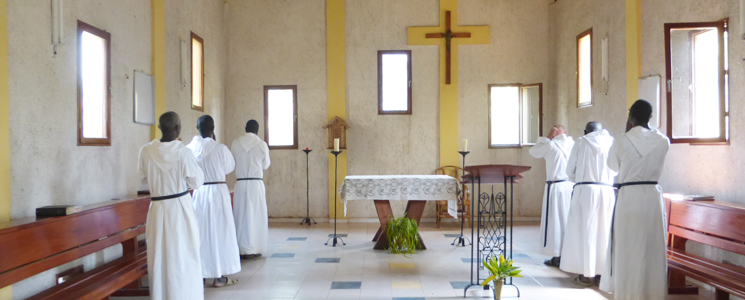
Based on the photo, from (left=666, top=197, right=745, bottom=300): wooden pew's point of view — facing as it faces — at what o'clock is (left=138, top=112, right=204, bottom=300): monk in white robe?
The monk in white robe is roughly at 12 o'clock from the wooden pew.

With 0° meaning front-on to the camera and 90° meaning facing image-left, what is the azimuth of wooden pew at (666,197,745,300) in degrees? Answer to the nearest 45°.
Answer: approximately 45°

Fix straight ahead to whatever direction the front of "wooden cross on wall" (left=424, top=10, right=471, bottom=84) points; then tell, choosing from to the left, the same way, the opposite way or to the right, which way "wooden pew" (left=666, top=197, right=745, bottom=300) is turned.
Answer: to the right

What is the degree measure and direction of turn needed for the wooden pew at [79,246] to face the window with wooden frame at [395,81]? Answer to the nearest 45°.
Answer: approximately 90° to its left

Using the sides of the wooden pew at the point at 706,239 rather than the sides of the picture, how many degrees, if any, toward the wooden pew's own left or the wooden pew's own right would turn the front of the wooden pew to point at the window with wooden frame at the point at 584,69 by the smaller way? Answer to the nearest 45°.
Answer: approximately 90° to the wooden pew's own right

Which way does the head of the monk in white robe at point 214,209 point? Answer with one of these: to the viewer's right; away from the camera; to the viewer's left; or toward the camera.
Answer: away from the camera

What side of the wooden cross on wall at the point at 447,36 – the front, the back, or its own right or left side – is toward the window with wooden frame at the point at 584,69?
left

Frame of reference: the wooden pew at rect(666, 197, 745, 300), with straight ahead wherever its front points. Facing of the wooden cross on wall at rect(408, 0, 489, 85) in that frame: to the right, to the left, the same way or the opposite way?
to the left

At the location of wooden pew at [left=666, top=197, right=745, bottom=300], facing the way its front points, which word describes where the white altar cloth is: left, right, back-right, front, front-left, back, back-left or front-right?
front-right

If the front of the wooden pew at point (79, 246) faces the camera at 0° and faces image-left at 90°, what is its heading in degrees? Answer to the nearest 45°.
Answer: approximately 315°
